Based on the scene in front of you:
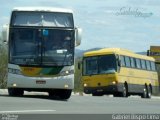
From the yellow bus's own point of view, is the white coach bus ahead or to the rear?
ahead

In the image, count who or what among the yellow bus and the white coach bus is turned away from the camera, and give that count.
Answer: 0

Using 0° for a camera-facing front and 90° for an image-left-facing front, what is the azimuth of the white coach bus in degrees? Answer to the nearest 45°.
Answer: approximately 0°

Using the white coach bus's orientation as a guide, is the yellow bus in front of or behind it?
behind
